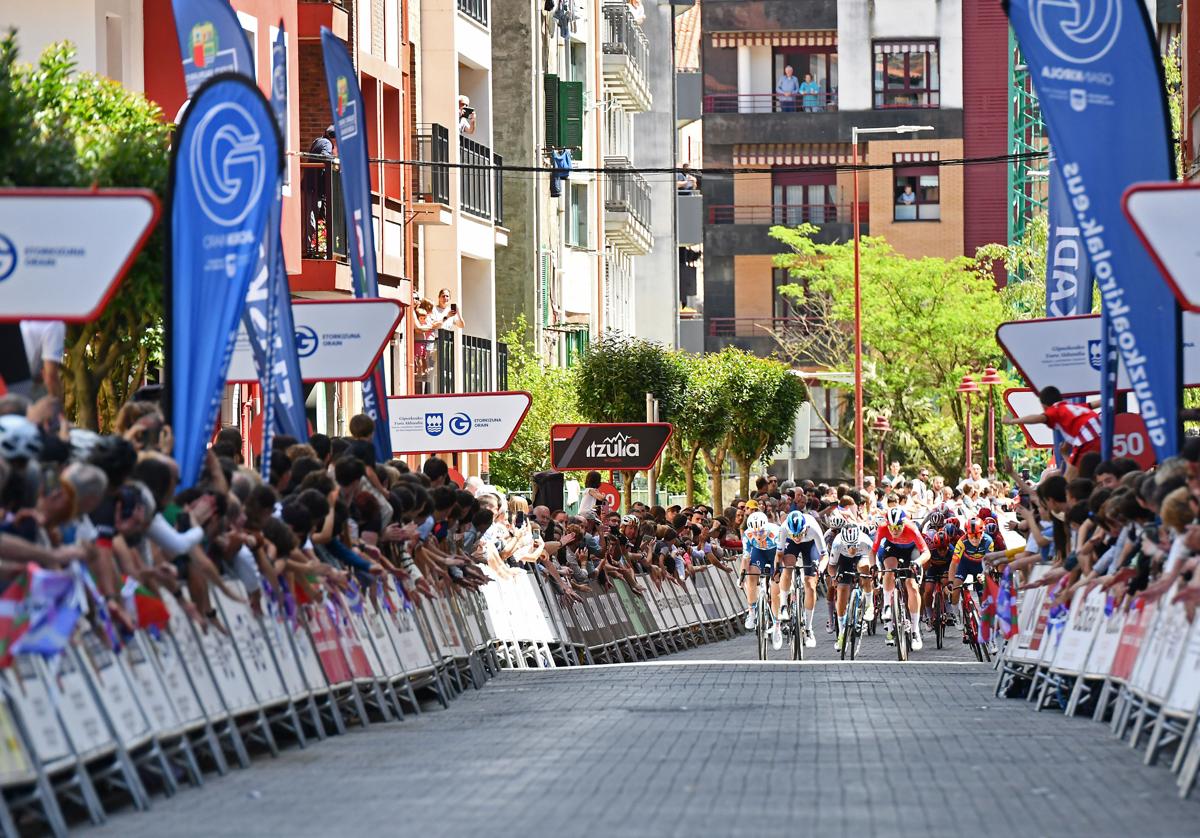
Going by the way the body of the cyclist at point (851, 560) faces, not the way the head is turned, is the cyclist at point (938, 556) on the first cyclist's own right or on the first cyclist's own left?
on the first cyclist's own left

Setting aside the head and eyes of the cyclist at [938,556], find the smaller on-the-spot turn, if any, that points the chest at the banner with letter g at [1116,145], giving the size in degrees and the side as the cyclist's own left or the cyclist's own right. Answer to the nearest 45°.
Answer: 0° — they already face it

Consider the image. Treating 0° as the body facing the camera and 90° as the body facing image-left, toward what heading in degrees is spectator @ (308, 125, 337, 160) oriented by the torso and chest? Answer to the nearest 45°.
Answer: approximately 270°

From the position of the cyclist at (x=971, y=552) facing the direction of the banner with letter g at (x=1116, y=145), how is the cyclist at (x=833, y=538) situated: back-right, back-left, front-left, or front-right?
back-right

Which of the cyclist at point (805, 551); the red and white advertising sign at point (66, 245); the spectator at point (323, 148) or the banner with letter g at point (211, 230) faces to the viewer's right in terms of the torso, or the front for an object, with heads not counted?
the spectator
